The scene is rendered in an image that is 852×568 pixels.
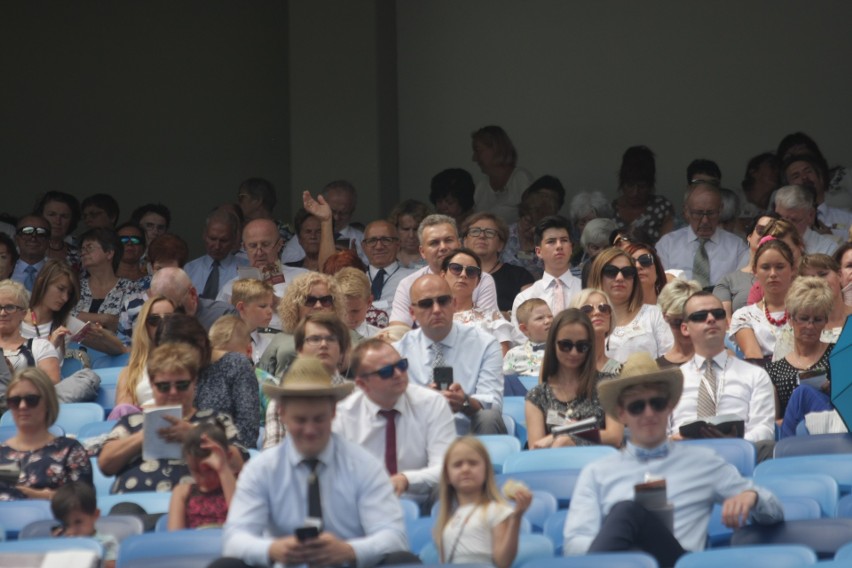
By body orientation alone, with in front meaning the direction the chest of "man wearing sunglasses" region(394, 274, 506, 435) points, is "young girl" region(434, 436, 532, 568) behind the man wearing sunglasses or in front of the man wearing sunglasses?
in front

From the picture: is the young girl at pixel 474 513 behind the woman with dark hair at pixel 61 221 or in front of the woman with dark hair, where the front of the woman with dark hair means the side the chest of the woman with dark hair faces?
in front

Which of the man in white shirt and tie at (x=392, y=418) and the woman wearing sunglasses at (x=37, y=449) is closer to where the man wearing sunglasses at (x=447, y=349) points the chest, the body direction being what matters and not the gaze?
the man in white shirt and tie

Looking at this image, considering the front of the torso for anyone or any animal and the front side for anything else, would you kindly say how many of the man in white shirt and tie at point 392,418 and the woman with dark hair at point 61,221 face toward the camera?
2

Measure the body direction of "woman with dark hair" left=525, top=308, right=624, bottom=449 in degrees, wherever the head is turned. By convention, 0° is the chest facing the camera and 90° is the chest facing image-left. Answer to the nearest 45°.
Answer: approximately 0°

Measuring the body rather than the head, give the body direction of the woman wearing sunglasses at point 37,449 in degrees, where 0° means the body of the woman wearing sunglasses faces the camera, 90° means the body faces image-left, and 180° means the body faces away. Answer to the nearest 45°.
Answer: approximately 45°

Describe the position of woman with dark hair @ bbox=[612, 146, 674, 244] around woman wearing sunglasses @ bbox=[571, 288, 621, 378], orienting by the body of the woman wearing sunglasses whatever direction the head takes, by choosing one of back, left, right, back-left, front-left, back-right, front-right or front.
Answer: back
